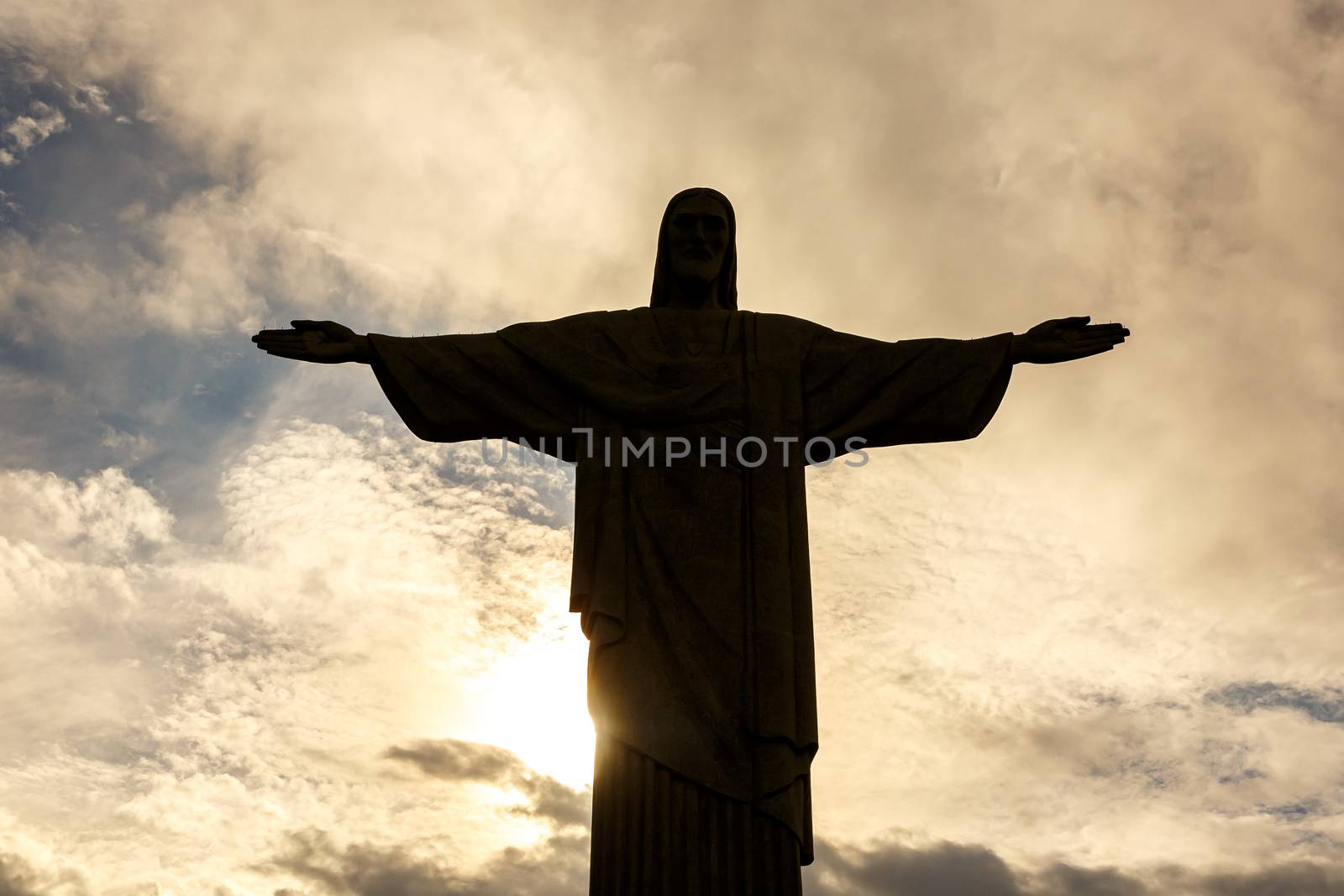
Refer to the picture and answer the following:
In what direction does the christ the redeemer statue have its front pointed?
toward the camera
